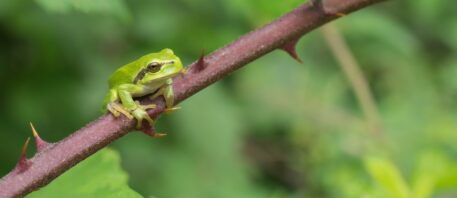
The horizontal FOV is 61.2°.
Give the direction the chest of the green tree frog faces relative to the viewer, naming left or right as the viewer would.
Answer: facing the viewer and to the right of the viewer
